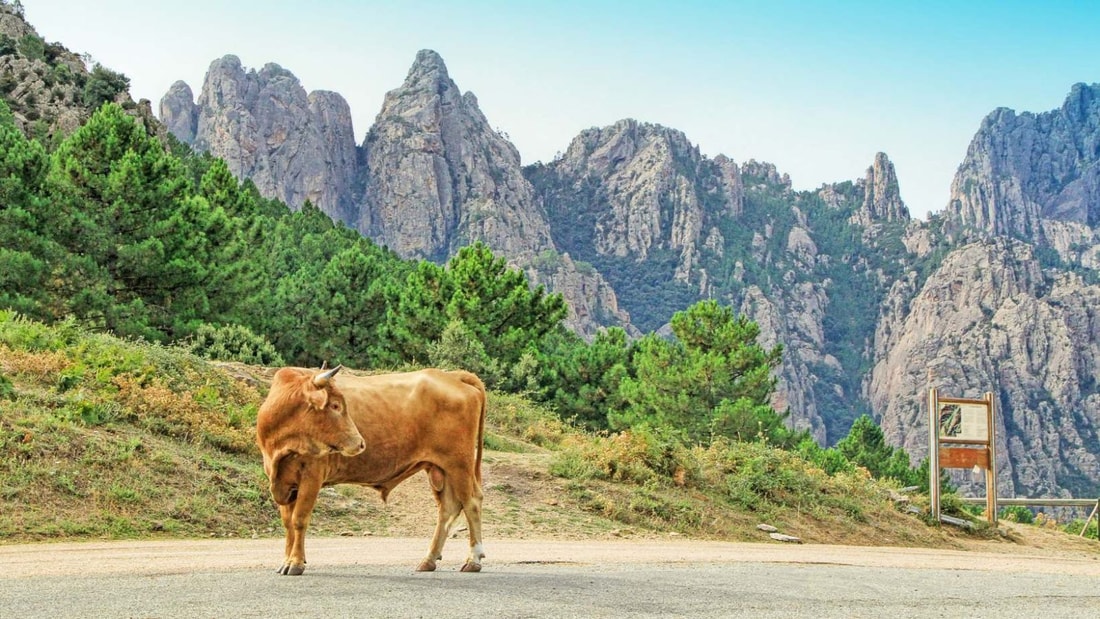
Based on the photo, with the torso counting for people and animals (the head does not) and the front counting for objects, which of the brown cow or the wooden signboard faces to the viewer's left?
the brown cow

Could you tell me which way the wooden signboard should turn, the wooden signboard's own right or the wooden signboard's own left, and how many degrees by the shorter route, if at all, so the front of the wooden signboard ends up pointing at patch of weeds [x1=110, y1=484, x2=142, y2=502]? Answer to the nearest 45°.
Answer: approximately 45° to the wooden signboard's own right

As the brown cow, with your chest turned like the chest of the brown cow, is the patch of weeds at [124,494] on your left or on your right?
on your right

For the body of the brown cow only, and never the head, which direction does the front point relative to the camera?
to the viewer's left

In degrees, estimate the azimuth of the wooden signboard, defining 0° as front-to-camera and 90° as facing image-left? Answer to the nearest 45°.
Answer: approximately 0°

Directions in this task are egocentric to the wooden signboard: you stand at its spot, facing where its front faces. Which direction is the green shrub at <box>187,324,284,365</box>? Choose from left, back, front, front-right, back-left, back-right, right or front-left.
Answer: right

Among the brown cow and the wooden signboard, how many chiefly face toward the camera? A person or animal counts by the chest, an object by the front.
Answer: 1

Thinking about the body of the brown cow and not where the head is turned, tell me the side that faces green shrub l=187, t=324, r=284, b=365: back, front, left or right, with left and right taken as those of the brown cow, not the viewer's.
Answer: right

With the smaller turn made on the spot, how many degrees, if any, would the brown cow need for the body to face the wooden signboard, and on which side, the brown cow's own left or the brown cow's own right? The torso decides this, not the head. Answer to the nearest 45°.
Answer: approximately 135° to the brown cow's own right

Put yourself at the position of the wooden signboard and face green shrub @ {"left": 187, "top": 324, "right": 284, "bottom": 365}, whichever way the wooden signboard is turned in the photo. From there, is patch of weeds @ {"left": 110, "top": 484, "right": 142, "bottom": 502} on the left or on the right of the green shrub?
left
